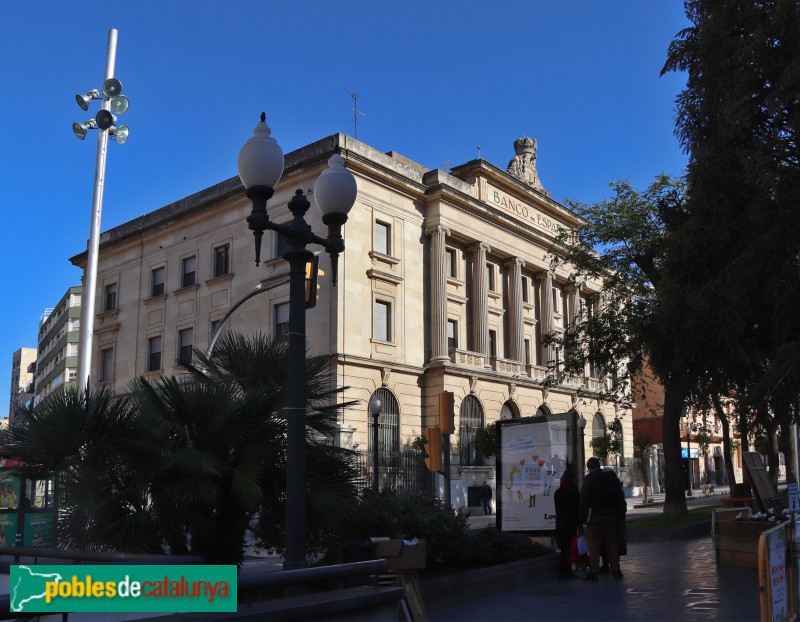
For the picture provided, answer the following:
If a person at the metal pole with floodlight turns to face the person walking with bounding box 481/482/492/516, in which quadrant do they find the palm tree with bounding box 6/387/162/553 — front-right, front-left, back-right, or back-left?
back-right

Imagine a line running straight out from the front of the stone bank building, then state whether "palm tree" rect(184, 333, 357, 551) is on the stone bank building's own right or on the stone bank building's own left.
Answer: on the stone bank building's own right

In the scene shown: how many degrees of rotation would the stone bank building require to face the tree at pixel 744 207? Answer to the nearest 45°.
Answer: approximately 45° to its right

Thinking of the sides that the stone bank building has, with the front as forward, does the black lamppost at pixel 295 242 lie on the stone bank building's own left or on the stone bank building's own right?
on the stone bank building's own right

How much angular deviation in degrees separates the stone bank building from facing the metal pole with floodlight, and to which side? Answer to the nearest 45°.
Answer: approximately 45° to its right

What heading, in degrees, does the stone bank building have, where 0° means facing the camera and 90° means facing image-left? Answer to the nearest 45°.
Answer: approximately 315°
